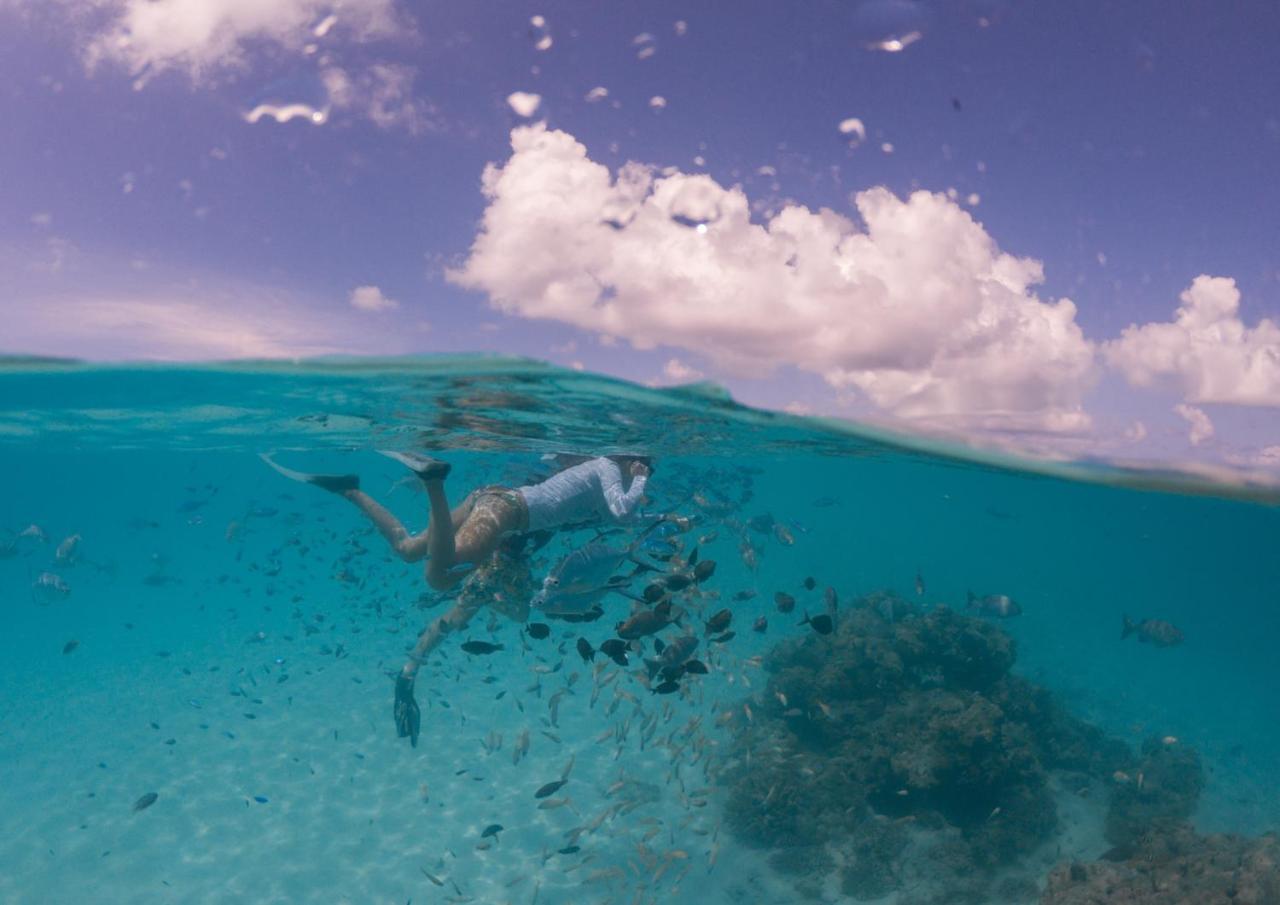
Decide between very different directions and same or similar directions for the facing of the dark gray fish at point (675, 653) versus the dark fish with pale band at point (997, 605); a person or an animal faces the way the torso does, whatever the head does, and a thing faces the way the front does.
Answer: same or similar directions

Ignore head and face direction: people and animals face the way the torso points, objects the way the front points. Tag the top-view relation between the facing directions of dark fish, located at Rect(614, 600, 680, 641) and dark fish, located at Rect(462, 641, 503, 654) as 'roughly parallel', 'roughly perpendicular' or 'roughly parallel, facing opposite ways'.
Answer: roughly parallel

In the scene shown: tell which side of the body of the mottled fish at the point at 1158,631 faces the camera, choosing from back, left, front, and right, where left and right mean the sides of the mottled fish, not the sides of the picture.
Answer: right
